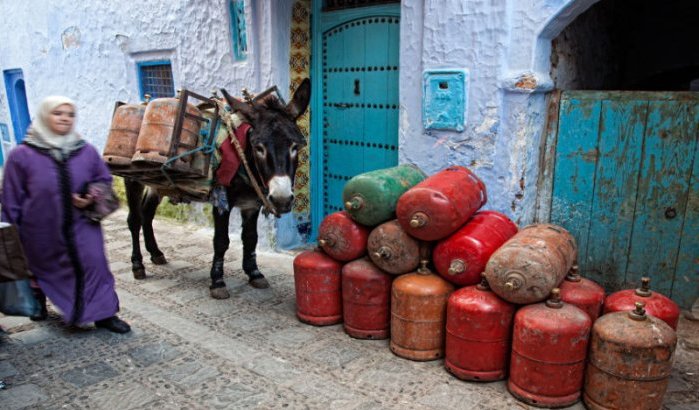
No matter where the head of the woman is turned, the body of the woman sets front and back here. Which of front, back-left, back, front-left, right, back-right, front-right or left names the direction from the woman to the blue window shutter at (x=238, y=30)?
left

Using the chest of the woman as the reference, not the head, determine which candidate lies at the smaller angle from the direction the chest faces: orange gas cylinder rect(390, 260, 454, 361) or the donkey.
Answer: the orange gas cylinder

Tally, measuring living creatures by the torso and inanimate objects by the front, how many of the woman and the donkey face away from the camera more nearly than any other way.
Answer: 0

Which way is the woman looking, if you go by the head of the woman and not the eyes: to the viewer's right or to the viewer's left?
to the viewer's right

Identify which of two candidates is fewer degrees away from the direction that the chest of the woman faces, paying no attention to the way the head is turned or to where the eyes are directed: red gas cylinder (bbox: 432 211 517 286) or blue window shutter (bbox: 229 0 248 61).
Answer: the red gas cylinder

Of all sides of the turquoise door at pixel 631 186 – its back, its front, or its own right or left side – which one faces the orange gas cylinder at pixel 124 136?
right

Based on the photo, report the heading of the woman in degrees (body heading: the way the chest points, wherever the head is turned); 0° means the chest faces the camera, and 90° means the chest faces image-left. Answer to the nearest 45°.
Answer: approximately 315°

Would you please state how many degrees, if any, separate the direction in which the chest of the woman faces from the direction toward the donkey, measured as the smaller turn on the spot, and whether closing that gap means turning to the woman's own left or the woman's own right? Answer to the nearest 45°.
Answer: approximately 45° to the woman's own left

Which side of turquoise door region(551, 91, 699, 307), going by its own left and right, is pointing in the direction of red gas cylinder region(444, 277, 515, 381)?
front

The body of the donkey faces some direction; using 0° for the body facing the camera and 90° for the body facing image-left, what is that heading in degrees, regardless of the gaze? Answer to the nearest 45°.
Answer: approximately 315°
